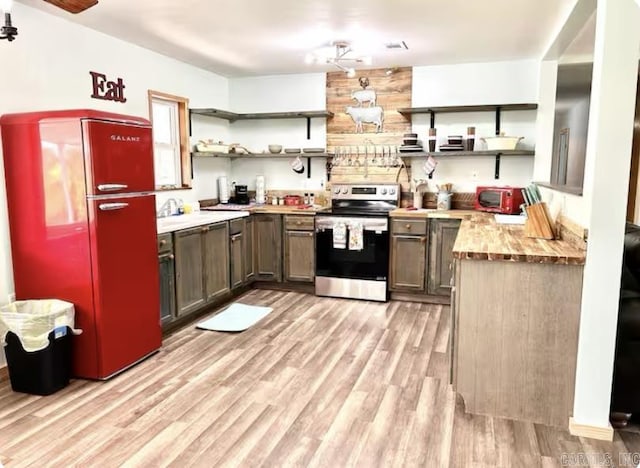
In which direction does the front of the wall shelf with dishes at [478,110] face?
toward the camera

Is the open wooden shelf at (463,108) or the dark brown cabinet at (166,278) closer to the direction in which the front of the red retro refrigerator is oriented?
the open wooden shelf

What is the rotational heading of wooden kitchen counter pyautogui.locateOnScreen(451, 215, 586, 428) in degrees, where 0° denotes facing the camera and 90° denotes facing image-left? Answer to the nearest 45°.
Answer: approximately 90°

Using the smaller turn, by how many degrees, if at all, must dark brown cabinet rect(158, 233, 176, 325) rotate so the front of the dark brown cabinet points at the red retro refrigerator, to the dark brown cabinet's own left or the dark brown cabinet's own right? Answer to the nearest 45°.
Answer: approximately 90° to the dark brown cabinet's own right

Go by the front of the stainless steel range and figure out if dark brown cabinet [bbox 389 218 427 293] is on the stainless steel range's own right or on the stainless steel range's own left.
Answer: on the stainless steel range's own left

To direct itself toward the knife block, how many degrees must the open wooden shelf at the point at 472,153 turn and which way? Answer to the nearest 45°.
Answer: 0° — it already faces it

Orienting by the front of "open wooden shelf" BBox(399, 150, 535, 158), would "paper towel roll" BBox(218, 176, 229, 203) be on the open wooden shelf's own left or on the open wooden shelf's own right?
on the open wooden shelf's own right

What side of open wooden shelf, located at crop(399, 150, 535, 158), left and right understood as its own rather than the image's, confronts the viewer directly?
front

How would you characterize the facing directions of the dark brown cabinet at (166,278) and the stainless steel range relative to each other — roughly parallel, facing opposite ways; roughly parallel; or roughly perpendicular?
roughly perpendicular

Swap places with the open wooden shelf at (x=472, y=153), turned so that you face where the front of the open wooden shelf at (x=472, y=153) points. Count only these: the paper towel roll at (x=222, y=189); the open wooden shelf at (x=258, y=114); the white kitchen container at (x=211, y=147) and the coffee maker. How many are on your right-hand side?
4

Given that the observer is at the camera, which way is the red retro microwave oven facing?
facing the viewer and to the left of the viewer

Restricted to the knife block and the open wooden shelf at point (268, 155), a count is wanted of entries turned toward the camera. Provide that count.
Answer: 1

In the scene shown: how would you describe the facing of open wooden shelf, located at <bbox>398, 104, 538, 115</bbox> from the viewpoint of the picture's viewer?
facing the viewer

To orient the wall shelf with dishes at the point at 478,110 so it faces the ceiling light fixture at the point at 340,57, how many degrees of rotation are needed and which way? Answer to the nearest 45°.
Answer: approximately 45° to its right

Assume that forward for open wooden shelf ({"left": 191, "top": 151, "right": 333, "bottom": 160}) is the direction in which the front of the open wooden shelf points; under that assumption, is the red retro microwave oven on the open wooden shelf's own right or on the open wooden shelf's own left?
on the open wooden shelf's own left
